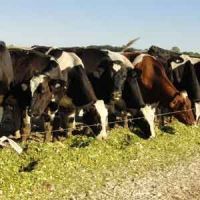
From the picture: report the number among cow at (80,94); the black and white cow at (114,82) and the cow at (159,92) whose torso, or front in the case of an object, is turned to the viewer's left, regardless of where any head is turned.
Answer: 0

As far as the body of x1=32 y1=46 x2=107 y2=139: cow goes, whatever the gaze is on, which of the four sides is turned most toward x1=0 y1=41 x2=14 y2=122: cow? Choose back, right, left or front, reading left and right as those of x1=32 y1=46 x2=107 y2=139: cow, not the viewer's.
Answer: right

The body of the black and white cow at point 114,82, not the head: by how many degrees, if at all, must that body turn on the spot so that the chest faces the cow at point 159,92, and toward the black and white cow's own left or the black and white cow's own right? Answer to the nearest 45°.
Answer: approximately 90° to the black and white cow's own left

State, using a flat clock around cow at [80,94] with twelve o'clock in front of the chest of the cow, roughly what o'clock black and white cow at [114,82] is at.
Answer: The black and white cow is roughly at 9 o'clock from the cow.

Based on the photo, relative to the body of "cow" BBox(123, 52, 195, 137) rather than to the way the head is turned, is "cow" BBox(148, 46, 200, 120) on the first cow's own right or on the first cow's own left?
on the first cow's own left

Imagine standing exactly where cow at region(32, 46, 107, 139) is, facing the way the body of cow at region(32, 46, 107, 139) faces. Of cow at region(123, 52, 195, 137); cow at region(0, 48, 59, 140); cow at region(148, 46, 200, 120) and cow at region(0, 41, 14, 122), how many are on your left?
2

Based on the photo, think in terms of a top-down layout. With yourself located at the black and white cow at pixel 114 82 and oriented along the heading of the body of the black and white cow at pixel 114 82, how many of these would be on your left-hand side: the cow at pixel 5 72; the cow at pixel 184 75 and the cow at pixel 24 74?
1

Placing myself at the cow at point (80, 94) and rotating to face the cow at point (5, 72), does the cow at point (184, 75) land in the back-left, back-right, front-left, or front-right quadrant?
back-right

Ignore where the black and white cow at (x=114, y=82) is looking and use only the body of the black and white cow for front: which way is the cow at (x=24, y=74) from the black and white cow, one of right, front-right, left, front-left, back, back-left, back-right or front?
right

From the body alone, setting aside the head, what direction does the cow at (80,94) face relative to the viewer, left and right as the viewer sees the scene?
facing the viewer and to the right of the viewer

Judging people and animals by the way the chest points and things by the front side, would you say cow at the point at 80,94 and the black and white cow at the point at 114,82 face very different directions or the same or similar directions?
same or similar directions

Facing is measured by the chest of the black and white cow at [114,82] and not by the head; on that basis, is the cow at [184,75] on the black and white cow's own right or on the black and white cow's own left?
on the black and white cow's own left

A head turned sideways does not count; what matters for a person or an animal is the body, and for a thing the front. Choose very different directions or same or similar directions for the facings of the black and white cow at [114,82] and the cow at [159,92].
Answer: same or similar directions

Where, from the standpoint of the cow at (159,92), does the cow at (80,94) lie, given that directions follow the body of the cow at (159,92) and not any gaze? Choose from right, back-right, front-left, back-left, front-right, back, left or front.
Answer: right
